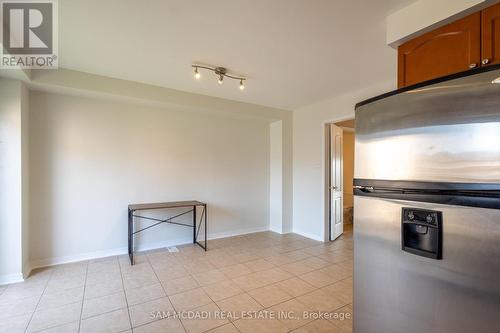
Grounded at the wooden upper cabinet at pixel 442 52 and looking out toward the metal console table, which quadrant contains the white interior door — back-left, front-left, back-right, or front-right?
front-right

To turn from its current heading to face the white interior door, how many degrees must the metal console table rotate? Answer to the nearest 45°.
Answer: approximately 45° to its left

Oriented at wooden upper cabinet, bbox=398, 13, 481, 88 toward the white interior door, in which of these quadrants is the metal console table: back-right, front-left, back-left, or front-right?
front-left

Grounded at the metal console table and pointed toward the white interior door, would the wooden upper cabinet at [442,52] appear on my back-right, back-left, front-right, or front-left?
front-right

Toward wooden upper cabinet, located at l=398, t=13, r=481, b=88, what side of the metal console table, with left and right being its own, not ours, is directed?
front

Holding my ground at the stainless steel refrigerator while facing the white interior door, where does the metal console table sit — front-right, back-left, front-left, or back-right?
front-left

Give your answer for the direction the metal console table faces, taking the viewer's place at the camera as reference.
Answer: facing the viewer and to the right of the viewer
